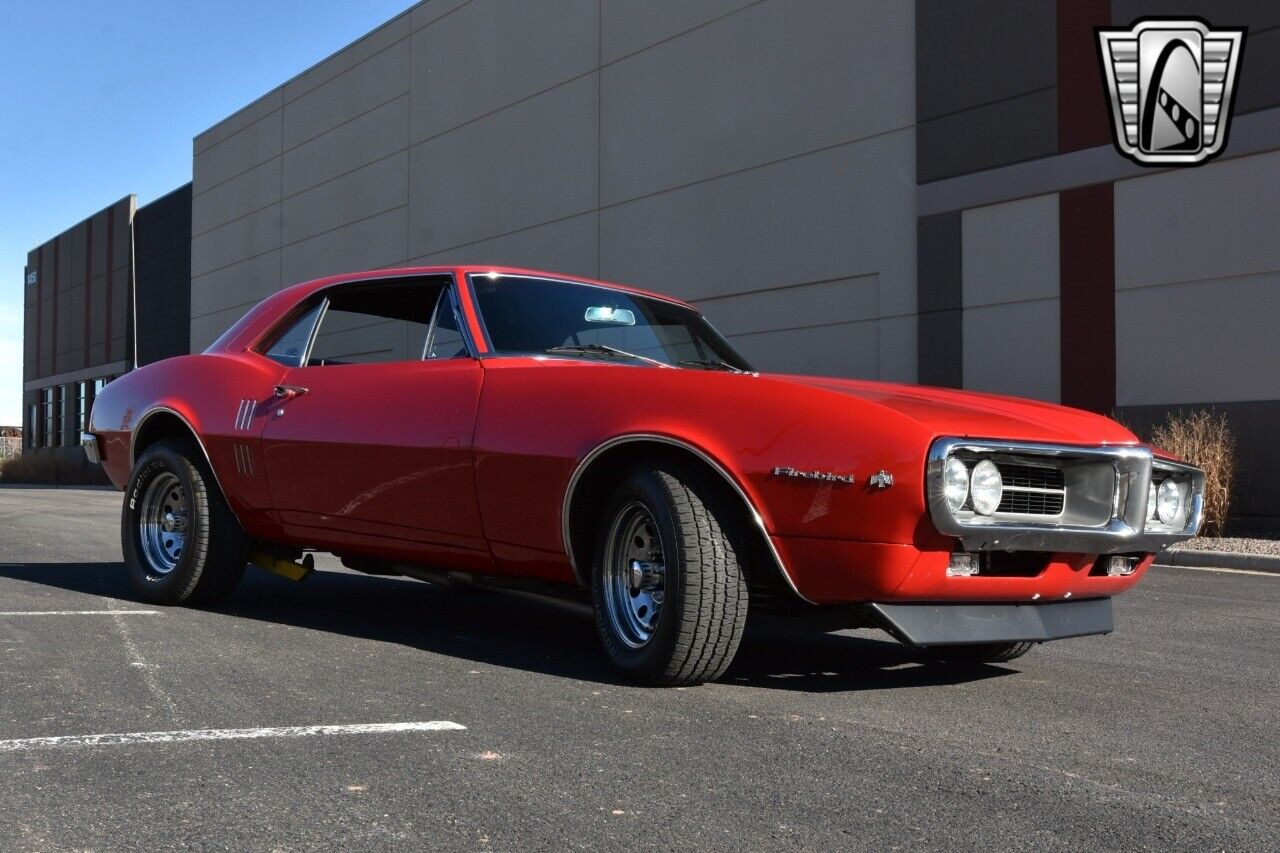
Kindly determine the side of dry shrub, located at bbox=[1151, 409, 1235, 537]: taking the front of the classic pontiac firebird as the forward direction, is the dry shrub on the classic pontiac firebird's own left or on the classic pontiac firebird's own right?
on the classic pontiac firebird's own left

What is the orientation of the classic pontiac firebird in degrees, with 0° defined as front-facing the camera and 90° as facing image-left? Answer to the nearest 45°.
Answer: approximately 315°
